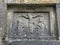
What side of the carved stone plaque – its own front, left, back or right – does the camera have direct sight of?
front
